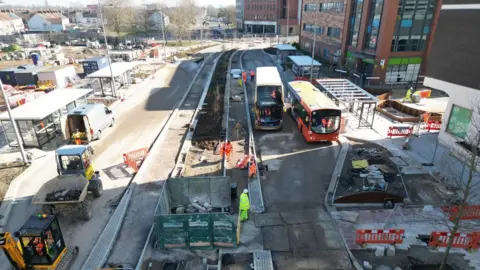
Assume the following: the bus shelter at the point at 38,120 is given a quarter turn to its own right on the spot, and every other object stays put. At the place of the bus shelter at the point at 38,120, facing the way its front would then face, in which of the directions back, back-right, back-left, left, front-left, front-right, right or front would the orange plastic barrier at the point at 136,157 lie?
left

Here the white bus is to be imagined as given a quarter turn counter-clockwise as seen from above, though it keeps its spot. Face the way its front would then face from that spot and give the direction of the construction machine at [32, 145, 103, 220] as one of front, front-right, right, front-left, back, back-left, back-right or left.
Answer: back-right

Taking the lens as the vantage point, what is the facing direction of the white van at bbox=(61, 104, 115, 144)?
facing away from the viewer and to the right of the viewer

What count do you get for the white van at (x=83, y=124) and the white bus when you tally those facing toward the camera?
1

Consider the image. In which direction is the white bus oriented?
toward the camera

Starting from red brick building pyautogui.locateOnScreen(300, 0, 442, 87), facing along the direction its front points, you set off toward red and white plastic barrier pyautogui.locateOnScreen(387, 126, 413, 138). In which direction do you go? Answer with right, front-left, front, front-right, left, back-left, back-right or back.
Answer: front-left

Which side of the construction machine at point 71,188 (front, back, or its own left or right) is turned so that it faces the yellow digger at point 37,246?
front

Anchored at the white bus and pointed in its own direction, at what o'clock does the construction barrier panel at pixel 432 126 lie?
The construction barrier panel is roughly at 9 o'clock from the white bus.

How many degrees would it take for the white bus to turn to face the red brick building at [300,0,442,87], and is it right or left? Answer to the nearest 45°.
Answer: approximately 135° to its left

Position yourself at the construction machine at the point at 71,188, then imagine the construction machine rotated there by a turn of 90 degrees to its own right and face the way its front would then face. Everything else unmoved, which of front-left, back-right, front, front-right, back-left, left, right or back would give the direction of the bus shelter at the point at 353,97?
back-right

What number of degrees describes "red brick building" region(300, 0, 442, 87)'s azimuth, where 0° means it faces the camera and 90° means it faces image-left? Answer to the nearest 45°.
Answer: approximately 45°

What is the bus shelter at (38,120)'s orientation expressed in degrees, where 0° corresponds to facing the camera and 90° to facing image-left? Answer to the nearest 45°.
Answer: approximately 315°

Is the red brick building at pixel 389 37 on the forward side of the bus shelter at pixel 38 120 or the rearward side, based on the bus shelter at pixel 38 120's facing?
on the forward side

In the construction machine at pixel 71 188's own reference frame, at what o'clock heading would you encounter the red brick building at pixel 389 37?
The red brick building is roughly at 7 o'clock from the construction machine.

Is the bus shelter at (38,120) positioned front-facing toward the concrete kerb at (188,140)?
yes

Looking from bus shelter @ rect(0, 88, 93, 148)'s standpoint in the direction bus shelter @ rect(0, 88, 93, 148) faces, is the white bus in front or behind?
in front

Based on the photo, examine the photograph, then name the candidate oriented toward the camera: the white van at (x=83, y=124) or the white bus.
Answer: the white bus

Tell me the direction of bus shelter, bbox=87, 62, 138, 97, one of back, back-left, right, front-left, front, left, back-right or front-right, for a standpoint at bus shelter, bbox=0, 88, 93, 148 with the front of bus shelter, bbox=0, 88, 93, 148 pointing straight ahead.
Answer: left
